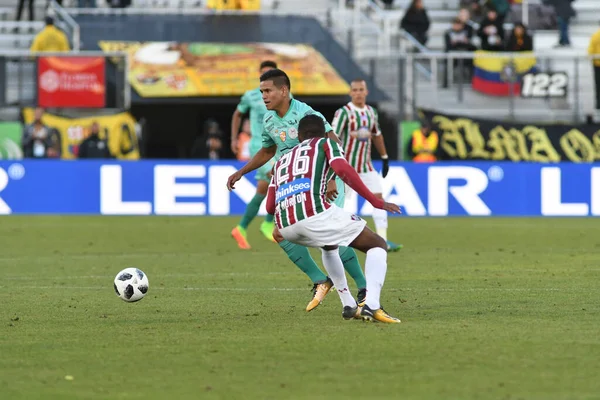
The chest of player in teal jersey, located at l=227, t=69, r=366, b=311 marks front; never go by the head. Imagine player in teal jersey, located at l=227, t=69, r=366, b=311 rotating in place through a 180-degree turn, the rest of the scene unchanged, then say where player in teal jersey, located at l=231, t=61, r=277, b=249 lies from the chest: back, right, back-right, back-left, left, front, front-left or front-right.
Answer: front-left

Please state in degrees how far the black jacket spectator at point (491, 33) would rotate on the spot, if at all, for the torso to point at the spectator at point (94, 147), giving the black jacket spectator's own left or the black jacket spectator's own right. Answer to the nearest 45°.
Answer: approximately 45° to the black jacket spectator's own right

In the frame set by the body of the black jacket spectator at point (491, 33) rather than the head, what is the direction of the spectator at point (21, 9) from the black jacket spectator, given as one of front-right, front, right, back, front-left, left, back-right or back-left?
right

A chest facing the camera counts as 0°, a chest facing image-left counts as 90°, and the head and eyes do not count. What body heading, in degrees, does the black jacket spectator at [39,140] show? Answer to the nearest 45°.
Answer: approximately 0°

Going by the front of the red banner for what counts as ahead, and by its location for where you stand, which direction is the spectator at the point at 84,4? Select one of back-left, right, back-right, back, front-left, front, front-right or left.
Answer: back
